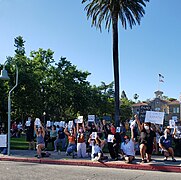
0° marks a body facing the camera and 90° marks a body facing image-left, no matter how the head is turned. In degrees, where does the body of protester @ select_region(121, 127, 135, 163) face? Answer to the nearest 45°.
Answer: approximately 45°

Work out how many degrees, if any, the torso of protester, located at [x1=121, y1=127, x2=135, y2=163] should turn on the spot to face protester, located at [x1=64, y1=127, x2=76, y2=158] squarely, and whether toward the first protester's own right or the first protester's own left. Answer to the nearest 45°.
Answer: approximately 90° to the first protester's own right

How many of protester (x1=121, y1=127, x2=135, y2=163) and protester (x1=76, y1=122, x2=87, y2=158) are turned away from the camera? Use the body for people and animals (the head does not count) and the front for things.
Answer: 0

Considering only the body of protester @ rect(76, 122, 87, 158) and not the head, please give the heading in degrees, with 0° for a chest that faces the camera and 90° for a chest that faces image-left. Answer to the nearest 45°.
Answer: approximately 0°

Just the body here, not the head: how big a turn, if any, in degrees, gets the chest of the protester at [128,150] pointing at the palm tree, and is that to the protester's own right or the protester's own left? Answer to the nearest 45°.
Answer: approximately 135° to the protester's own right

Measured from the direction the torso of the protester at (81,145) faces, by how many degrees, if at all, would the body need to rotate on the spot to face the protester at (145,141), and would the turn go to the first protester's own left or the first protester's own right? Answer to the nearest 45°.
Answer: approximately 45° to the first protester's own left

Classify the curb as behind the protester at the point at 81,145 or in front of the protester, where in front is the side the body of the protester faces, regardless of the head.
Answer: in front

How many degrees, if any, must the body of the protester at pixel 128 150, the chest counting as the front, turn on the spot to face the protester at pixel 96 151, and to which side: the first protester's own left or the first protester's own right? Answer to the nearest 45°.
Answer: approximately 90° to the first protester's own right

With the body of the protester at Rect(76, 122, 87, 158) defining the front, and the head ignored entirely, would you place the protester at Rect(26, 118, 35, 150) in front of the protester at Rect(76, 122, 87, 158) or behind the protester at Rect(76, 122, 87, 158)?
behind

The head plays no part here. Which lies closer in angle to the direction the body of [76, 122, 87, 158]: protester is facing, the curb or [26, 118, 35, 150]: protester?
the curb

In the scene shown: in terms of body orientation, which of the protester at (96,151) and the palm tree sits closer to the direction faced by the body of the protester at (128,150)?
the protester

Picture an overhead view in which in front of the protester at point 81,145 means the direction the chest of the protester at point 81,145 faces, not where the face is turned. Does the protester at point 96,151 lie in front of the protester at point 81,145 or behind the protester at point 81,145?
in front
